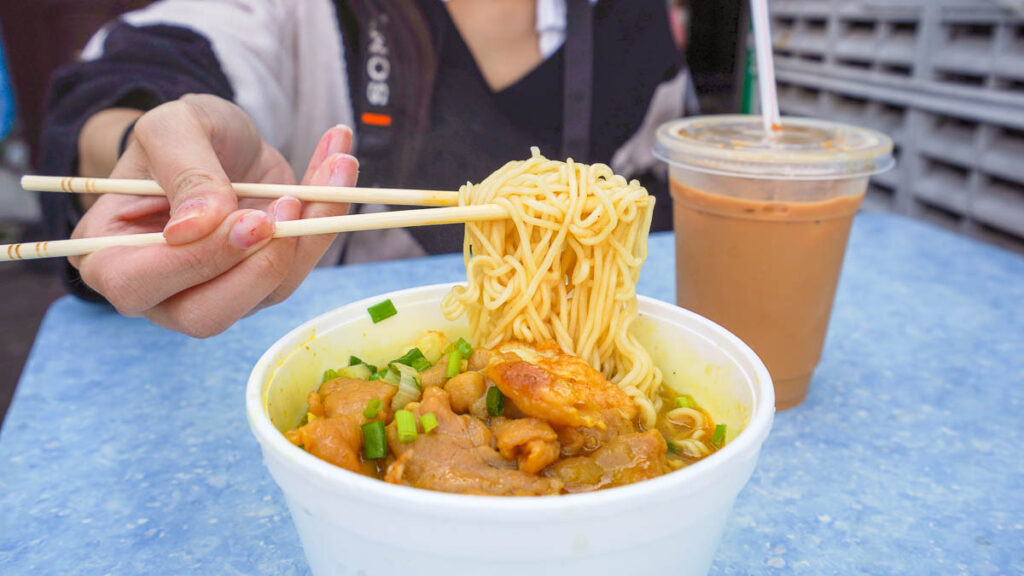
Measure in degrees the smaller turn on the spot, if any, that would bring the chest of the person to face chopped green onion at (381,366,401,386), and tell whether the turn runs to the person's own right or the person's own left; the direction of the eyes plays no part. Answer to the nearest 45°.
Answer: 0° — they already face it

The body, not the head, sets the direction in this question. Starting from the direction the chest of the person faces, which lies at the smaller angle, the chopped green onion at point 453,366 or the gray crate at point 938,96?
the chopped green onion

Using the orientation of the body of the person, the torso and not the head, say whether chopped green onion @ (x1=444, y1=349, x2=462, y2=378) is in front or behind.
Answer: in front

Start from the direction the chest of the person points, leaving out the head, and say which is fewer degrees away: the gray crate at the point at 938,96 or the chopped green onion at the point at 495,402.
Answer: the chopped green onion

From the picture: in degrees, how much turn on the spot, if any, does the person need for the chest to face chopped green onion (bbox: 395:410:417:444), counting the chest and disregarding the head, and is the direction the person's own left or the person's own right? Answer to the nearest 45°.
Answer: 0° — they already face it

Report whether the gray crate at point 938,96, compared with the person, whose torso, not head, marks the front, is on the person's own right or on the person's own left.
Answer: on the person's own left

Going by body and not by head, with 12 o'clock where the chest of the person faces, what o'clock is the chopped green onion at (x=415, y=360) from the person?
The chopped green onion is roughly at 12 o'clock from the person.

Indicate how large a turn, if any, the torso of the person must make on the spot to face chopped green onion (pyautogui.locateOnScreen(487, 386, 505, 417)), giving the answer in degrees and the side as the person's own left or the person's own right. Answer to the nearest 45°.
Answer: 0° — they already face it

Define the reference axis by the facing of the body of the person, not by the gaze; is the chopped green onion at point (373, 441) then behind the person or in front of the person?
in front

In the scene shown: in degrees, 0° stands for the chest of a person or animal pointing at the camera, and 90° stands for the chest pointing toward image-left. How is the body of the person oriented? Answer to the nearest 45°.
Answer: approximately 0°

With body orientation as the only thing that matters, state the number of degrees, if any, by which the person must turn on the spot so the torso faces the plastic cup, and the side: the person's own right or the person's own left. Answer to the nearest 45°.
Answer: approximately 45° to the person's own left

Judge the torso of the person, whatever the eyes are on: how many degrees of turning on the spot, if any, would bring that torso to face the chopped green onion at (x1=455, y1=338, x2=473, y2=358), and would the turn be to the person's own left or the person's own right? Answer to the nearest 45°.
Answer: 0° — they already face it
